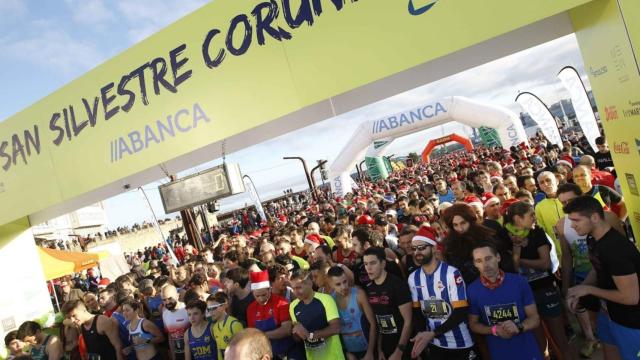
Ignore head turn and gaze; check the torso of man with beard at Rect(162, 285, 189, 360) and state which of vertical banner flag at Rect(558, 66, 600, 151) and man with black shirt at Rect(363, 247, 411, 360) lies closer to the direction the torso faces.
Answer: the man with black shirt

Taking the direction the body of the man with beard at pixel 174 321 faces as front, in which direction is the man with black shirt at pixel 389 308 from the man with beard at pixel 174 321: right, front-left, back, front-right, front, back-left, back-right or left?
front-left

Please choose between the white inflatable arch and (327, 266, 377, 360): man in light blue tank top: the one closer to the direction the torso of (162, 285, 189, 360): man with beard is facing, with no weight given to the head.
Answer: the man in light blue tank top

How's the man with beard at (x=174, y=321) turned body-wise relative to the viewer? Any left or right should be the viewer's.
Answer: facing the viewer

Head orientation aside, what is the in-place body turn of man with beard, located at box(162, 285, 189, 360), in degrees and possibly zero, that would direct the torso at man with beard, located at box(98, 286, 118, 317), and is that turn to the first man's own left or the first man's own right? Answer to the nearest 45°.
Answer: approximately 135° to the first man's own right

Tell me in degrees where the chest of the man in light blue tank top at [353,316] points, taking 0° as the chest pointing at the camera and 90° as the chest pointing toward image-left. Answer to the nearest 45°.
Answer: approximately 45°

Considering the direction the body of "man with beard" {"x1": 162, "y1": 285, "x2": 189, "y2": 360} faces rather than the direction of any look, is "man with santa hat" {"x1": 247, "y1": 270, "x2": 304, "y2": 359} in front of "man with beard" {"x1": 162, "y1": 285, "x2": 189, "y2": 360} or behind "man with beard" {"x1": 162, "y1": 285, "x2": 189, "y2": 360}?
in front

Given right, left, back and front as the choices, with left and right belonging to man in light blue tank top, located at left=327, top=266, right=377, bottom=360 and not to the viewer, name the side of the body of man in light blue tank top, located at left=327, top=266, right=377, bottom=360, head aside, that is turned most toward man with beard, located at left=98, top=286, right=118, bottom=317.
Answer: right

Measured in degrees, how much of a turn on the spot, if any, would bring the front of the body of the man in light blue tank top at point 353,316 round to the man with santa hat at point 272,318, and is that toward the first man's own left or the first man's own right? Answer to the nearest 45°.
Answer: approximately 90° to the first man's own right

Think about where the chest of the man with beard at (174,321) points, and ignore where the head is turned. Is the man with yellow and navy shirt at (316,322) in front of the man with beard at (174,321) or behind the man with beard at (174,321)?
in front

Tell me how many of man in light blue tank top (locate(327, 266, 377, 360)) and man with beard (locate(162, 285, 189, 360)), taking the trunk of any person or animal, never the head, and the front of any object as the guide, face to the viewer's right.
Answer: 0
